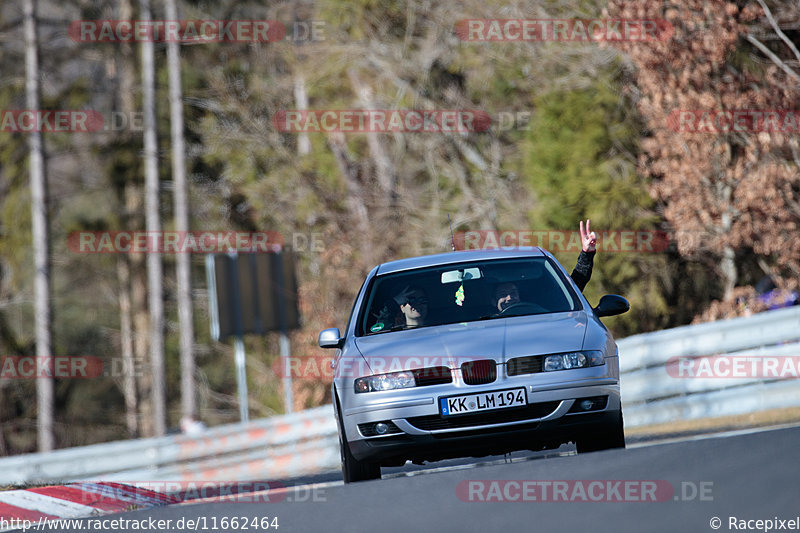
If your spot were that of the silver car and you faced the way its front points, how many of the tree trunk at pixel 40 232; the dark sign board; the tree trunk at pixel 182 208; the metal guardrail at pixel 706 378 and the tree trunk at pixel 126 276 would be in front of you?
0

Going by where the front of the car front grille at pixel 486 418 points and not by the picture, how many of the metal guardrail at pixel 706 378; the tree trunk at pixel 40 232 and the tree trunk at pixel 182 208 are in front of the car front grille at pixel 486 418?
0

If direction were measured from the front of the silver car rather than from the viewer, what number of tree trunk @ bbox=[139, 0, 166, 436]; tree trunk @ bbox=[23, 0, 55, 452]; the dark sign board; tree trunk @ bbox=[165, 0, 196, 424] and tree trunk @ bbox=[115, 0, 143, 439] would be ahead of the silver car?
0

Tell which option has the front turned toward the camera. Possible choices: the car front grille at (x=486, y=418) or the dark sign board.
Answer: the car front grille

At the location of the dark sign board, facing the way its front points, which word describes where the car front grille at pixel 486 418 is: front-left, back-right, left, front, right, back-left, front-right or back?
back

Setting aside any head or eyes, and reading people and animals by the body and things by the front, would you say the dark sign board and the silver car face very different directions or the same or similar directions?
very different directions

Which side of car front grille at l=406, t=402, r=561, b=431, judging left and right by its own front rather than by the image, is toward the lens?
front

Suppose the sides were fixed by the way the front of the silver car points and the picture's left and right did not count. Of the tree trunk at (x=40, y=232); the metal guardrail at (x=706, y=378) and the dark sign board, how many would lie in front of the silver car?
0

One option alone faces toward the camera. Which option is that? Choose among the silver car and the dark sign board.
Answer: the silver car

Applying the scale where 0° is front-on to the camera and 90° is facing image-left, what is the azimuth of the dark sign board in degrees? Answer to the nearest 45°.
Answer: approximately 180°

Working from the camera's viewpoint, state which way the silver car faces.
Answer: facing the viewer

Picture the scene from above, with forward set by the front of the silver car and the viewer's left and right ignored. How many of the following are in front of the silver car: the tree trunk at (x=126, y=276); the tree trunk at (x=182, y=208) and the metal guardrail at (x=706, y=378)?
0

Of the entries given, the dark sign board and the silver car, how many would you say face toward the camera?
1

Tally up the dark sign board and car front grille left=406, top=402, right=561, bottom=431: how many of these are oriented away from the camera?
1

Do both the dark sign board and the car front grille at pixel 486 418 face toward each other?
no

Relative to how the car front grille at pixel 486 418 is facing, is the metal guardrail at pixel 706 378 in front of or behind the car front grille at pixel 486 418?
behind

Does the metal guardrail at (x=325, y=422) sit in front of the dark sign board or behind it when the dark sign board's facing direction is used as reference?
behind

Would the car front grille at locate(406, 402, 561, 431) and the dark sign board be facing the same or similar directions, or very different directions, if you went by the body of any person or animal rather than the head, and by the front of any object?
very different directions
